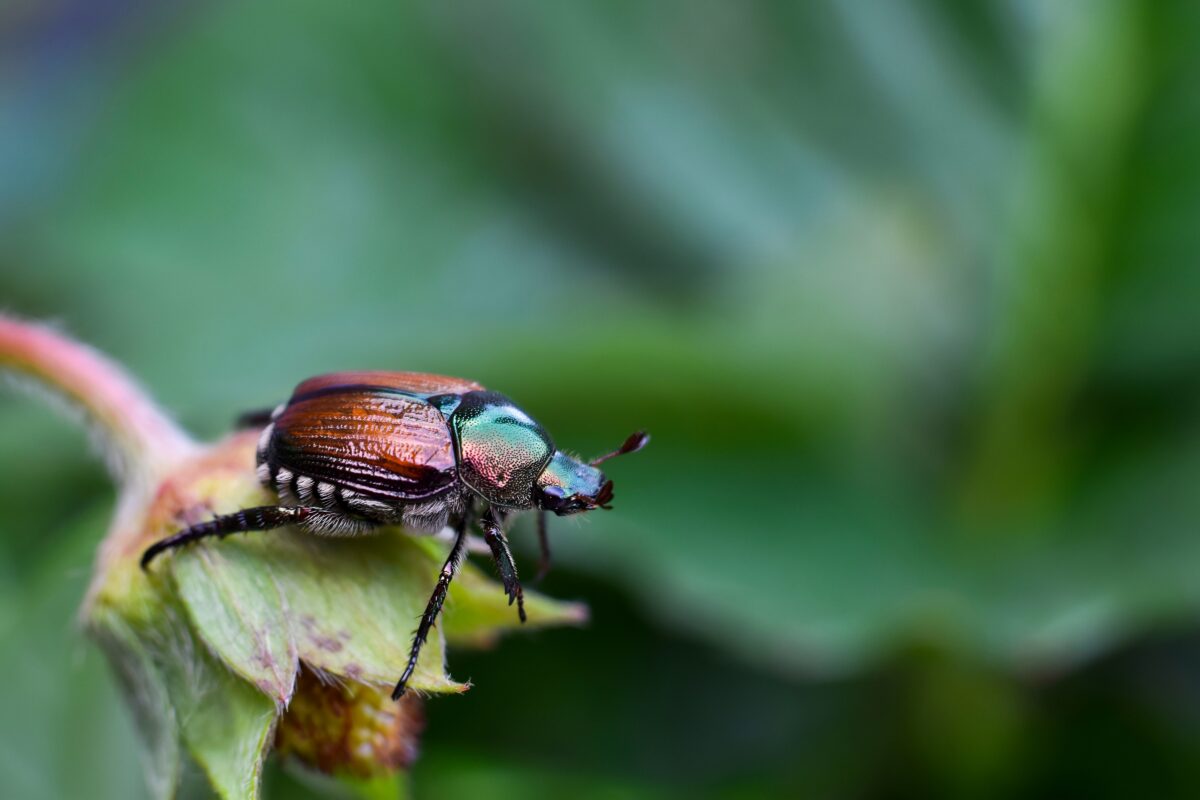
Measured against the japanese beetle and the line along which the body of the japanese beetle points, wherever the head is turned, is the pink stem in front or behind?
behind

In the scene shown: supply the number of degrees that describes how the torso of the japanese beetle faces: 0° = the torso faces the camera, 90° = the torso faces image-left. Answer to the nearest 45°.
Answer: approximately 270°
